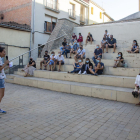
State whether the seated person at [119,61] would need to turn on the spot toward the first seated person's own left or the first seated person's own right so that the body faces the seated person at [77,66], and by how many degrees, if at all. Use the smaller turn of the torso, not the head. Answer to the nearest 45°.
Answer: approximately 45° to the first seated person's own right

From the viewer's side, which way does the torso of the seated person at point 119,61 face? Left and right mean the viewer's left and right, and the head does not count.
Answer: facing the viewer and to the left of the viewer

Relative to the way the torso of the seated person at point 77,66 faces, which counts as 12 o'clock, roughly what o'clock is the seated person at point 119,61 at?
the seated person at point 119,61 is roughly at 8 o'clock from the seated person at point 77,66.

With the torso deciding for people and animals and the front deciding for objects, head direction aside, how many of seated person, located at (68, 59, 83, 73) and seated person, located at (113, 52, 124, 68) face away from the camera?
0

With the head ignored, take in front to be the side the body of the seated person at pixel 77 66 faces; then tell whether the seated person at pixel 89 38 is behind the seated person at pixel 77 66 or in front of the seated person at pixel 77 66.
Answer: behind
